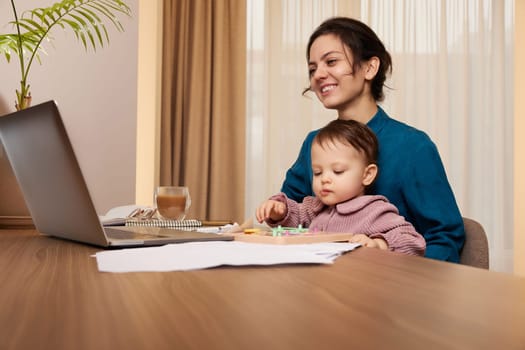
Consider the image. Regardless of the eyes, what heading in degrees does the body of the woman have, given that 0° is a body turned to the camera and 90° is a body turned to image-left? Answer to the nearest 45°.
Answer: approximately 45°

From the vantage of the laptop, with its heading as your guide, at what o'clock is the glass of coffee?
The glass of coffee is roughly at 11 o'clock from the laptop.

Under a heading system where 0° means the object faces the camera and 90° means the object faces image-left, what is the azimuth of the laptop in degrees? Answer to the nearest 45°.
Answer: approximately 225°

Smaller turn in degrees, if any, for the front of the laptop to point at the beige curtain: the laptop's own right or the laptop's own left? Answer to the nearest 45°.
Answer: approximately 45° to the laptop's own left

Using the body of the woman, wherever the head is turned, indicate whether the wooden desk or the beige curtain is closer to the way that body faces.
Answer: the wooden desk

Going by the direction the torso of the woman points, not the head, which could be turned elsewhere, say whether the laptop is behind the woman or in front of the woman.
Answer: in front

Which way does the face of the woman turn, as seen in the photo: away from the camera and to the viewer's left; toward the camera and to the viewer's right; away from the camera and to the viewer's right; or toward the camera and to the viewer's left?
toward the camera and to the viewer's left

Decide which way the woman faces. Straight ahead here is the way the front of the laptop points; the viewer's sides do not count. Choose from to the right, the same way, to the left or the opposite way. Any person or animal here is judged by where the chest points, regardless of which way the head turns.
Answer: the opposite way

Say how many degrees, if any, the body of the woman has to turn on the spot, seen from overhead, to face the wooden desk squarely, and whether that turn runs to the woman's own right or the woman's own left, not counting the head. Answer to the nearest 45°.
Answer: approximately 45° to the woman's own left

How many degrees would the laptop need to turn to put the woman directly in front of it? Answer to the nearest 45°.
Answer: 0° — it already faces them
